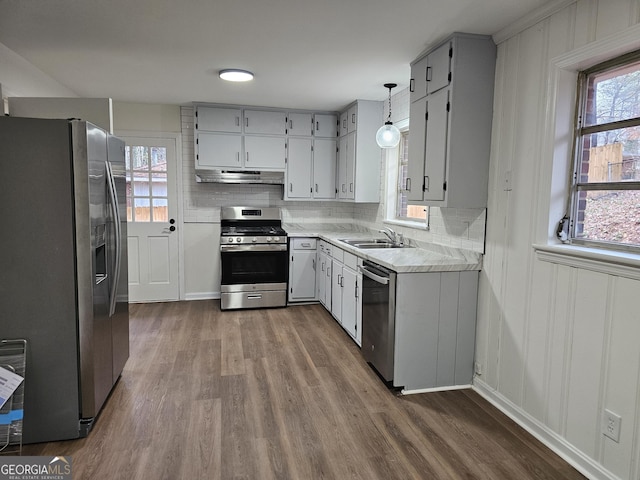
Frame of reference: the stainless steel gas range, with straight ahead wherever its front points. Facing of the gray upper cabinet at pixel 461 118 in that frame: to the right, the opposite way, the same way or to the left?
to the right

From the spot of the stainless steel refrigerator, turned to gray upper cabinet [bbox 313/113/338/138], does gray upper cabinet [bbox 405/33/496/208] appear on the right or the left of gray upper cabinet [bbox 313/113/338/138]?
right

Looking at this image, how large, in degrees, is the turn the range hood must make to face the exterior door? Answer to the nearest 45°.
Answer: approximately 90° to its right

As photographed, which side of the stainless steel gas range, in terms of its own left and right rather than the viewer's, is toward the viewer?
front

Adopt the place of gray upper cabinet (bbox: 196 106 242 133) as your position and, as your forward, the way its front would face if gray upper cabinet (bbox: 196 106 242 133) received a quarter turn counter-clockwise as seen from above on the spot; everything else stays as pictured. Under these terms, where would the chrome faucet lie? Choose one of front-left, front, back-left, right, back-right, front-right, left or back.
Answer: front-right

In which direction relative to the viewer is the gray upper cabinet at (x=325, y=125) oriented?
toward the camera

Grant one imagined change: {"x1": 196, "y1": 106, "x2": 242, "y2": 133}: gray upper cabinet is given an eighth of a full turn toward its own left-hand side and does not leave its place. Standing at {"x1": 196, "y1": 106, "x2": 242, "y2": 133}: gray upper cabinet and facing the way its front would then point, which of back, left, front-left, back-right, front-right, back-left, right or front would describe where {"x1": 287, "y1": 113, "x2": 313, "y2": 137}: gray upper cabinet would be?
front-left

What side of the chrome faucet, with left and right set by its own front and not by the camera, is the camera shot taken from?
left

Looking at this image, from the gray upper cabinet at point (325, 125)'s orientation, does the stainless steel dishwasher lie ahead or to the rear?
ahead

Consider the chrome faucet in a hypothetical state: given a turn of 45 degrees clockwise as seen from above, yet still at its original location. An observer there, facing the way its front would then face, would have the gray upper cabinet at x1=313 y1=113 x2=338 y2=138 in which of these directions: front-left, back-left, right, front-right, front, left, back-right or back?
front

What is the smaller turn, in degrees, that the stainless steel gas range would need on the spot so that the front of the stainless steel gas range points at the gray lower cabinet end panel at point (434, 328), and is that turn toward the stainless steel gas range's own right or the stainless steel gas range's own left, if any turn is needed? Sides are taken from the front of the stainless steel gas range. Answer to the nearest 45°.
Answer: approximately 45° to the stainless steel gas range's own left

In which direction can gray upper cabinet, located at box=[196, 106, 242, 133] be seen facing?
toward the camera
